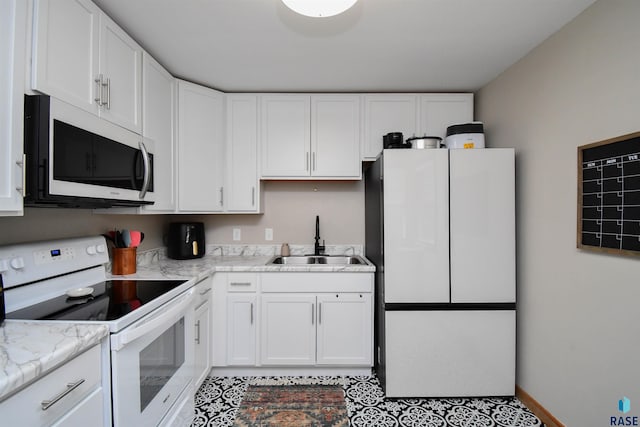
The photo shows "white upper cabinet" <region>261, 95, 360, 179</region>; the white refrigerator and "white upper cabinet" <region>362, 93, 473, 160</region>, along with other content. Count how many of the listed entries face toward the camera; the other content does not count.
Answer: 3

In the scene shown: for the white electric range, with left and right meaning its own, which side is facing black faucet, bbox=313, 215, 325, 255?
left

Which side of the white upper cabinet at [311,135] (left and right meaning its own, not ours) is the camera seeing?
front

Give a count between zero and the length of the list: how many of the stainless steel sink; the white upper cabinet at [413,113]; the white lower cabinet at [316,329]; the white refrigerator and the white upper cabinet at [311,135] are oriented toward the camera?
5

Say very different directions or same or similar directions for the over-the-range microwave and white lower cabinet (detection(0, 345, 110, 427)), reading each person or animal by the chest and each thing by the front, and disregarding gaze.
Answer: same or similar directions

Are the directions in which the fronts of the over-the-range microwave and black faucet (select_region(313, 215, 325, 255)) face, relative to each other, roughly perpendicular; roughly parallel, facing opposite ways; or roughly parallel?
roughly perpendicular

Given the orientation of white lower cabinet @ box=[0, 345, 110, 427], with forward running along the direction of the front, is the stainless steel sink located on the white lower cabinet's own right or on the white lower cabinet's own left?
on the white lower cabinet's own left

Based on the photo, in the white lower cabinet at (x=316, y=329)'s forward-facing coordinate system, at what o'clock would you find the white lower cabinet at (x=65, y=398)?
the white lower cabinet at (x=65, y=398) is roughly at 1 o'clock from the white lower cabinet at (x=316, y=329).

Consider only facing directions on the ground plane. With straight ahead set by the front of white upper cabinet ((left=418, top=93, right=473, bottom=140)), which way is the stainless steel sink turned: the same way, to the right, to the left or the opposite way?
the same way

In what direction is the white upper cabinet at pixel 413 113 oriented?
toward the camera

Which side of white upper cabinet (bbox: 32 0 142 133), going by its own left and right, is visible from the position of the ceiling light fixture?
front

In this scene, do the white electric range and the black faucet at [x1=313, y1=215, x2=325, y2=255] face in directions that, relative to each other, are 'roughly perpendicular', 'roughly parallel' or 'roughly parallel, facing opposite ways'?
roughly perpendicular

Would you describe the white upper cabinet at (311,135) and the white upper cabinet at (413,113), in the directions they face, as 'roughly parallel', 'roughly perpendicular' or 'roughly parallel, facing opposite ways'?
roughly parallel

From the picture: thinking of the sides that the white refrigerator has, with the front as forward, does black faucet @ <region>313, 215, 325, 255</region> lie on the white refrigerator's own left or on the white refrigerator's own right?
on the white refrigerator's own right

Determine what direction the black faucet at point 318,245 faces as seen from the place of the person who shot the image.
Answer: facing the viewer

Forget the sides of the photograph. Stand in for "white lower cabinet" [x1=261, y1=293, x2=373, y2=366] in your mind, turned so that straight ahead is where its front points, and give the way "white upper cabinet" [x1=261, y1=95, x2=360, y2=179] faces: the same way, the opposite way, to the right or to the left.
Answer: the same way

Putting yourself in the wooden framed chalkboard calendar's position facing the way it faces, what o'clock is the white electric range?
The white electric range is roughly at 12 o'clock from the wooden framed chalkboard calendar.
